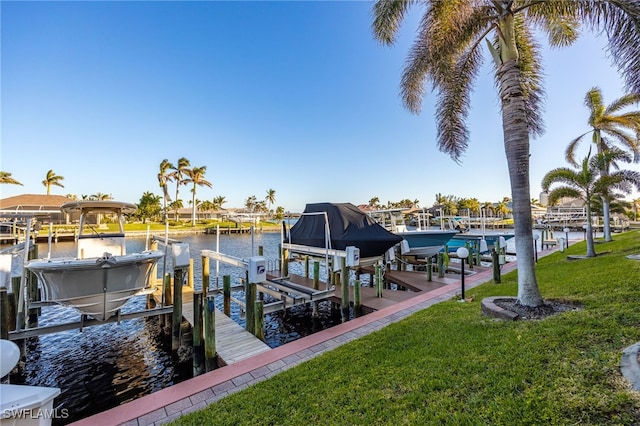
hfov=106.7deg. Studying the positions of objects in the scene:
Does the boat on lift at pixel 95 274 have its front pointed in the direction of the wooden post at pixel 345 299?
no

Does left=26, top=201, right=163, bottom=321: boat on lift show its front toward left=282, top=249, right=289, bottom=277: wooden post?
no

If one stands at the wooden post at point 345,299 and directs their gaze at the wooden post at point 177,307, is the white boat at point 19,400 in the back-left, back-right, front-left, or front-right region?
front-left

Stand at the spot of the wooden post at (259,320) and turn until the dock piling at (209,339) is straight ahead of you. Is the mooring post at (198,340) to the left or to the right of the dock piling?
right

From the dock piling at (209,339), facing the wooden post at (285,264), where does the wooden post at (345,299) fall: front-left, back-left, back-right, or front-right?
front-right

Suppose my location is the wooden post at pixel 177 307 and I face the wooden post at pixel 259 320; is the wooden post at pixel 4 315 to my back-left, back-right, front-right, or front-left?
back-right

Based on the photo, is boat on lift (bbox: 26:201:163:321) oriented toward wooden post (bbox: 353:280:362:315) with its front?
no
